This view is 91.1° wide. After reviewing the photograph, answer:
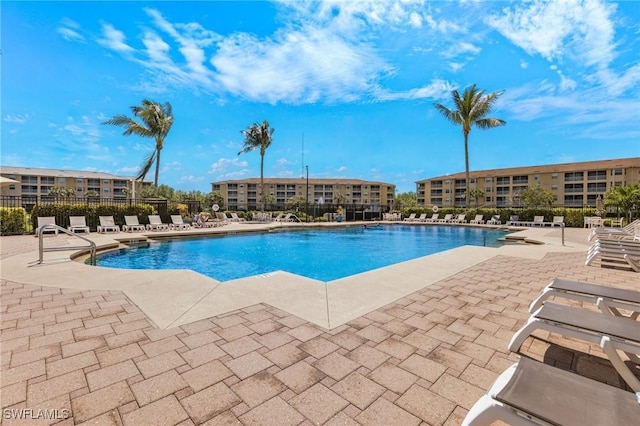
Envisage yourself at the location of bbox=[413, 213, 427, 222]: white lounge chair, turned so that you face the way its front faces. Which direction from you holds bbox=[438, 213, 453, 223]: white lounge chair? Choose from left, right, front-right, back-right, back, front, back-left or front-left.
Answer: left

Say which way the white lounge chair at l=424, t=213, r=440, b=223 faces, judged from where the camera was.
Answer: facing the viewer and to the left of the viewer

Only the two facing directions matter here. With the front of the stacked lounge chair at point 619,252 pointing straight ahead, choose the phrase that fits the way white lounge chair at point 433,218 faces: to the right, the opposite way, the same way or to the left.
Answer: to the left

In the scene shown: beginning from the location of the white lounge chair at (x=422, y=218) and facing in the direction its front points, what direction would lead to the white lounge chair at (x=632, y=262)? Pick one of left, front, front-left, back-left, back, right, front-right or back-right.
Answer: front-left

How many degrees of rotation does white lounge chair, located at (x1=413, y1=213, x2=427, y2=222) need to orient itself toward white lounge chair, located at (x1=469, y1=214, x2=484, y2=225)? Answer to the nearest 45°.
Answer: approximately 90° to its left

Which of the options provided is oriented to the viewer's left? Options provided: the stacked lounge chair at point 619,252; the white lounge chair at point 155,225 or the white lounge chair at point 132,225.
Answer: the stacked lounge chair

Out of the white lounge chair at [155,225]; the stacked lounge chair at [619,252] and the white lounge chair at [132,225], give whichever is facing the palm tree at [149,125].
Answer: the stacked lounge chair

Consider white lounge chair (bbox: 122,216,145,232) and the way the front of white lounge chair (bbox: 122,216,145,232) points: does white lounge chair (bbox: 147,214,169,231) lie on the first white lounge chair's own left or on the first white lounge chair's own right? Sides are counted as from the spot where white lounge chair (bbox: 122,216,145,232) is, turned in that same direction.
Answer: on the first white lounge chair's own left

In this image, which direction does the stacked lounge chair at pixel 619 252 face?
to the viewer's left

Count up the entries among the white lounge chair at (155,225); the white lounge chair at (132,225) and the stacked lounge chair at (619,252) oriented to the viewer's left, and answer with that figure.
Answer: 1

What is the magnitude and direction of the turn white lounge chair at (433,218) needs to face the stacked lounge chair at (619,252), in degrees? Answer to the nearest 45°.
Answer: approximately 45° to its left

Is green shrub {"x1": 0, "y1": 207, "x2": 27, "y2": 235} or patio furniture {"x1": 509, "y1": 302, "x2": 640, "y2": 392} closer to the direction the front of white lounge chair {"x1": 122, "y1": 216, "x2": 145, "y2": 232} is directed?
the patio furniture

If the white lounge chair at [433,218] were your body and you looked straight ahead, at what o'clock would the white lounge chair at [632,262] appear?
the white lounge chair at [632,262] is roughly at 10 o'clock from the white lounge chair at [433,218].

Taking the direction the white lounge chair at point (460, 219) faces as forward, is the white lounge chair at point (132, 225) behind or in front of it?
in front
